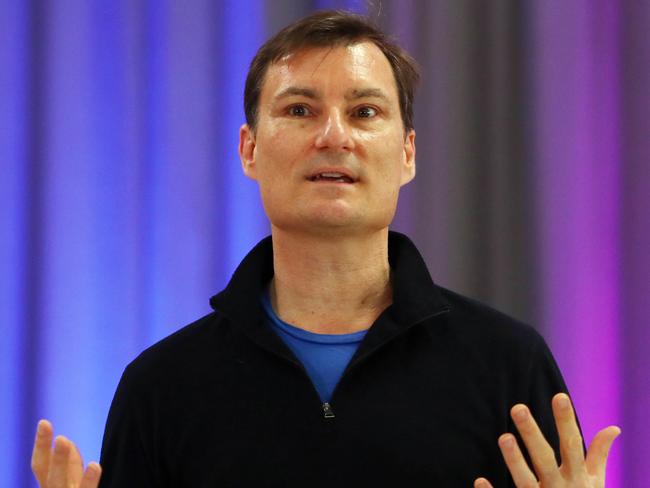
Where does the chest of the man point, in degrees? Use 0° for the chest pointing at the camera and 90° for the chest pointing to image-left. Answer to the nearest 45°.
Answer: approximately 0°
